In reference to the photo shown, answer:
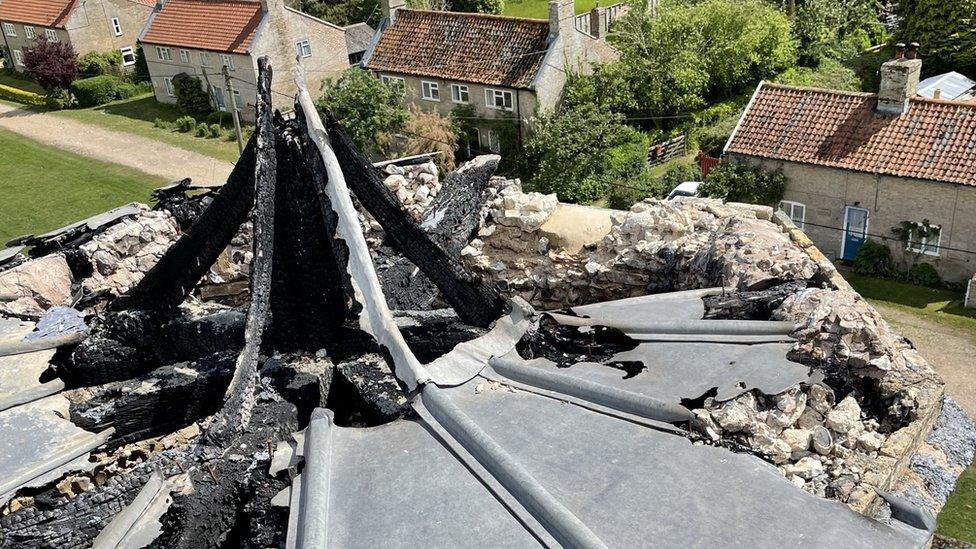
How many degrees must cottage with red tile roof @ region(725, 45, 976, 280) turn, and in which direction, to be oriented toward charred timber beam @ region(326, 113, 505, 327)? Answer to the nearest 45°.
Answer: approximately 45° to its left

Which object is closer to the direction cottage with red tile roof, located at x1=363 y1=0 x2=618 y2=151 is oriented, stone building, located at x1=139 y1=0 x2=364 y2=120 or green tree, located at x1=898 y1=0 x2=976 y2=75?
the stone building

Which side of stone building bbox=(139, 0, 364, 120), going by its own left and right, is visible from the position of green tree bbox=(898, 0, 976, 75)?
left

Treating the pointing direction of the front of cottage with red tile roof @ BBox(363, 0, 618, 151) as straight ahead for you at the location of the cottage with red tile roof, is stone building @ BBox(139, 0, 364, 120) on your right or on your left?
on your right

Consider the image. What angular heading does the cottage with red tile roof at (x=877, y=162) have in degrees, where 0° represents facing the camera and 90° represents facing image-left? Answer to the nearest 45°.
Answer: approximately 45°

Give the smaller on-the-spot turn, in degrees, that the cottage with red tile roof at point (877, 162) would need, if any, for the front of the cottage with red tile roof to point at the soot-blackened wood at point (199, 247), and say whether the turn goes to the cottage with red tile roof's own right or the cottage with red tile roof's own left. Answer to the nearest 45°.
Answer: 0° — it already faces it

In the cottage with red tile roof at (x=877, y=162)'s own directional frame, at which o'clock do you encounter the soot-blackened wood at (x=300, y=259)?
The soot-blackened wood is roughly at 11 o'clock from the cottage with red tile roof.

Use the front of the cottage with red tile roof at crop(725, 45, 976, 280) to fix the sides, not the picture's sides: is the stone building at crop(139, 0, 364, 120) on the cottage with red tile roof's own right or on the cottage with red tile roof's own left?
on the cottage with red tile roof's own right

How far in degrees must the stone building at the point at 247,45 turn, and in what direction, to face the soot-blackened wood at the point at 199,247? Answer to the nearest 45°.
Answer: approximately 45° to its left
